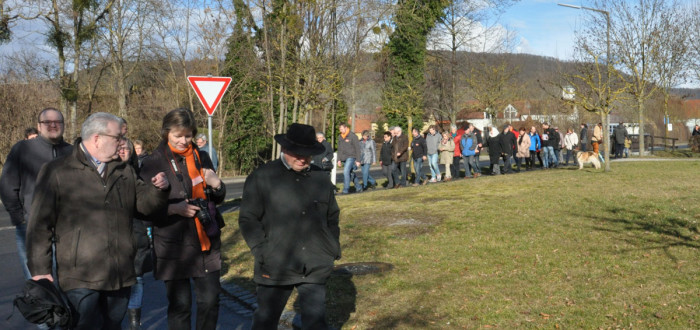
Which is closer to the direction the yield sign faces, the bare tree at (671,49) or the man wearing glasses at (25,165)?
the man wearing glasses

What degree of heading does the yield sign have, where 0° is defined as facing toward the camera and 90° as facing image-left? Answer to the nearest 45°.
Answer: approximately 0°

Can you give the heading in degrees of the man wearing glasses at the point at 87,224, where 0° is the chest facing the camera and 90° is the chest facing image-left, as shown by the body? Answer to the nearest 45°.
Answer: approximately 315°
